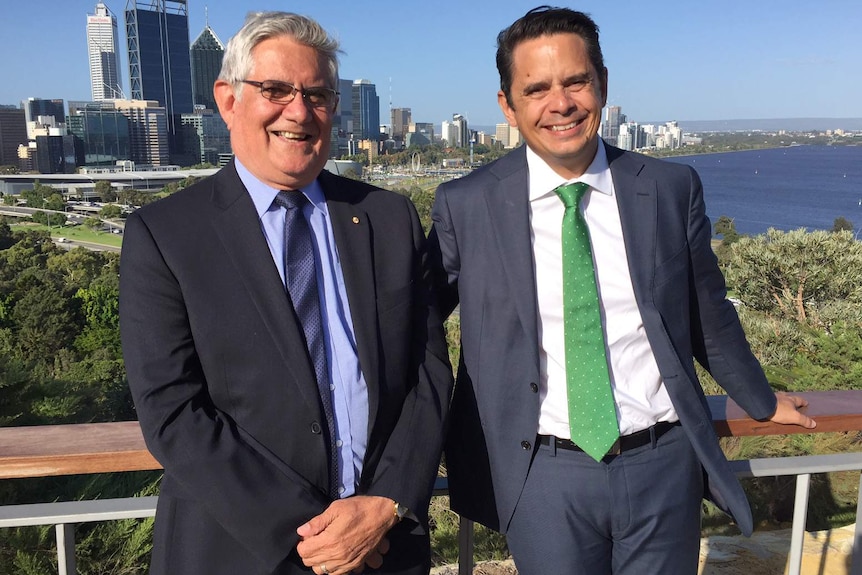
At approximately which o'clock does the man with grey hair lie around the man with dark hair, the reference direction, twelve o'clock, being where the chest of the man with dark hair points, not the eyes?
The man with grey hair is roughly at 2 o'clock from the man with dark hair.

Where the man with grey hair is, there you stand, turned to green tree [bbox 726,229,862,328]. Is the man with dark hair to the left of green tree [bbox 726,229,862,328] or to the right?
right

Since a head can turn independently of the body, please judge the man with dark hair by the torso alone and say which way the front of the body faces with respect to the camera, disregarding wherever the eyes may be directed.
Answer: toward the camera

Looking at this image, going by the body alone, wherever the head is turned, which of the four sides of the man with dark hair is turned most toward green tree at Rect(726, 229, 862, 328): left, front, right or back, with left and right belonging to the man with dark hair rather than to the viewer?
back
